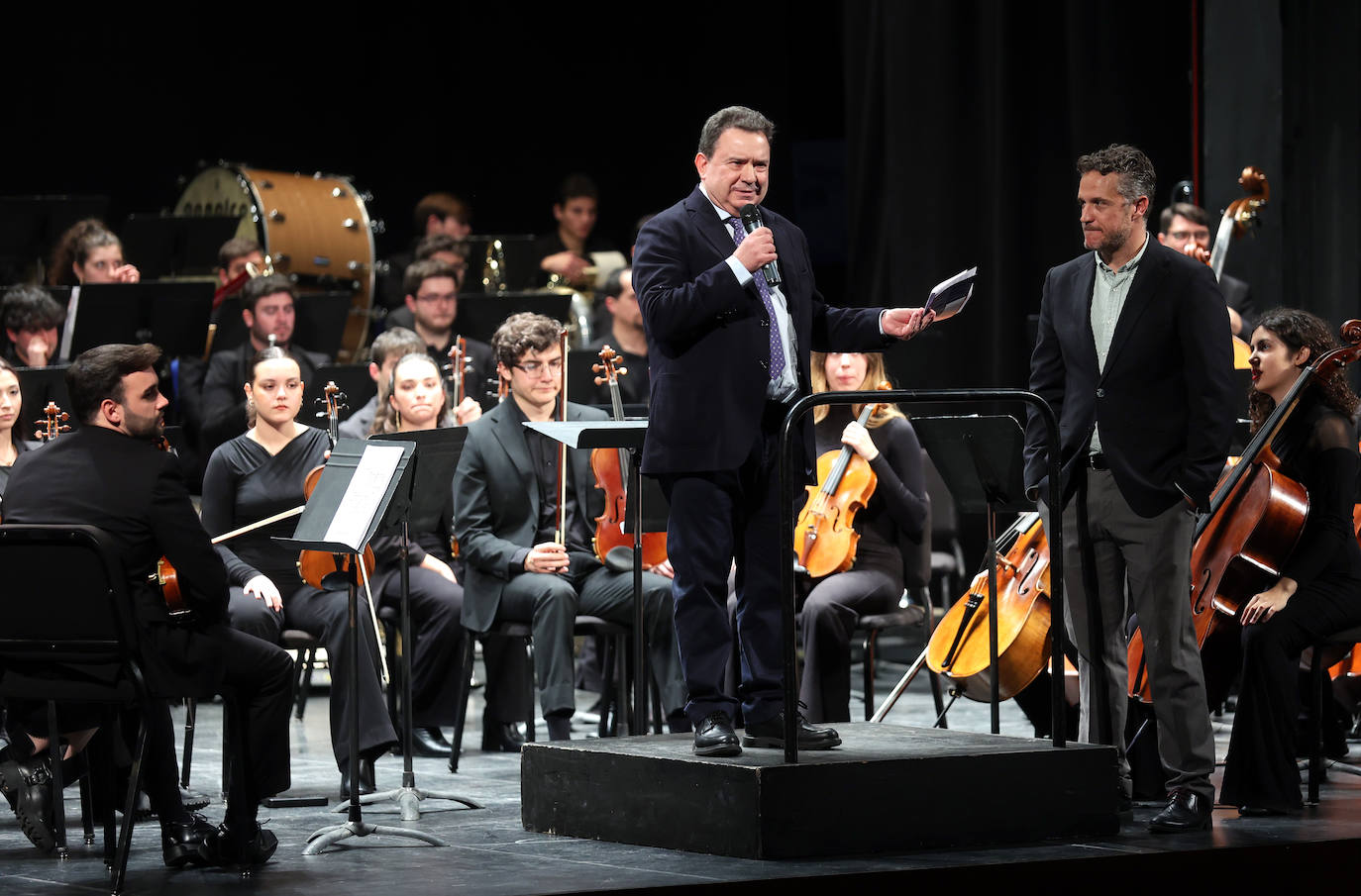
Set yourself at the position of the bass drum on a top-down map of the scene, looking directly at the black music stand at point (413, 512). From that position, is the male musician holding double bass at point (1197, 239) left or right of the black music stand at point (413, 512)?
left

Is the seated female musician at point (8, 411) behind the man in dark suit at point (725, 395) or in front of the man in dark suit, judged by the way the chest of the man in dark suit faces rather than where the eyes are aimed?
behind

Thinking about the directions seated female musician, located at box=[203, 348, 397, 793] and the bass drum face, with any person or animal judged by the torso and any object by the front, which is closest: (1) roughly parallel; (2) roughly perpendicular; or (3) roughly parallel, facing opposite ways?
roughly perpendicular

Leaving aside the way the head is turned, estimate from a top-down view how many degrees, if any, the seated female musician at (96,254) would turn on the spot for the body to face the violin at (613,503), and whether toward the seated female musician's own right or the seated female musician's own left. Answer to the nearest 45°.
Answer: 0° — they already face it

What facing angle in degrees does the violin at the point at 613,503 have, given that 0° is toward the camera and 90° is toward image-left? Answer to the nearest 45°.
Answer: approximately 0°

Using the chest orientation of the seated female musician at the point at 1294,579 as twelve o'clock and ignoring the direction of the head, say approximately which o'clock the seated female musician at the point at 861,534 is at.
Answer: the seated female musician at the point at 861,534 is roughly at 1 o'clock from the seated female musician at the point at 1294,579.

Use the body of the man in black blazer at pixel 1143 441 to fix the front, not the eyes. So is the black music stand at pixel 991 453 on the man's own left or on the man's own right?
on the man's own right

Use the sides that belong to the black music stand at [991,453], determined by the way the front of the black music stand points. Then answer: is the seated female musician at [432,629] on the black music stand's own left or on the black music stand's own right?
on the black music stand's own left

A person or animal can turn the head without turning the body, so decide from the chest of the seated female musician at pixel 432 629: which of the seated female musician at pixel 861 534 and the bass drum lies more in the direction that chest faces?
the seated female musician

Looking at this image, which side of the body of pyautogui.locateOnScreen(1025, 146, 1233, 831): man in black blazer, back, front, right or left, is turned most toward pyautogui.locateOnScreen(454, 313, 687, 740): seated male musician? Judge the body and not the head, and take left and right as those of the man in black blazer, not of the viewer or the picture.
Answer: right
